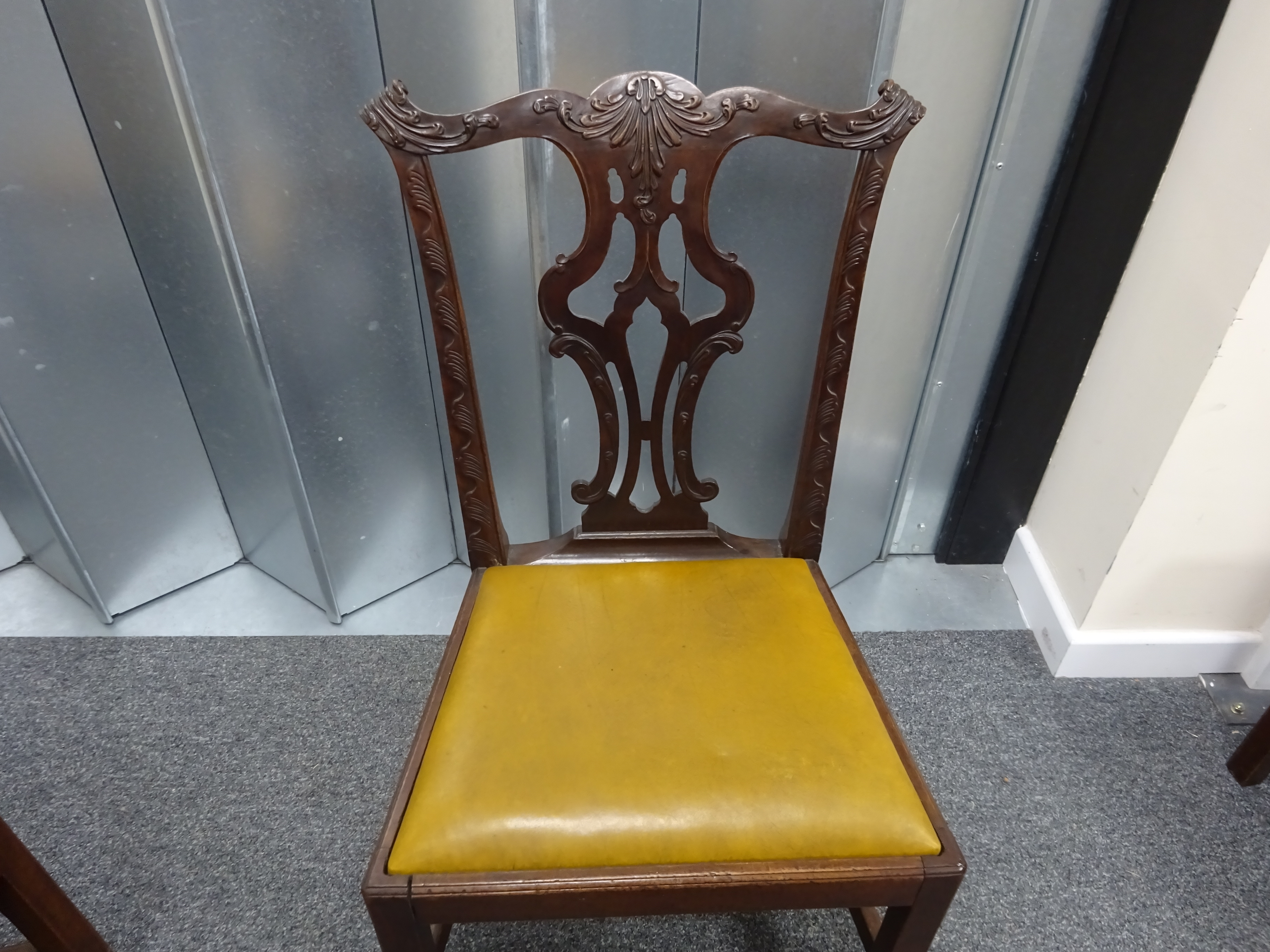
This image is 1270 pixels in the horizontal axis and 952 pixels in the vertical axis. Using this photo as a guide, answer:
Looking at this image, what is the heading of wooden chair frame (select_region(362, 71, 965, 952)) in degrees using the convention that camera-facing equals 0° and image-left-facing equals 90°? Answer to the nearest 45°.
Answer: approximately 0°

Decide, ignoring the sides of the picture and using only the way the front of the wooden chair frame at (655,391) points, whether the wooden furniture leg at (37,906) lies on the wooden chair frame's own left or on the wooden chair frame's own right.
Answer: on the wooden chair frame's own right

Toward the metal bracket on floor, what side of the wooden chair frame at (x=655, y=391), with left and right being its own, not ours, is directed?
left

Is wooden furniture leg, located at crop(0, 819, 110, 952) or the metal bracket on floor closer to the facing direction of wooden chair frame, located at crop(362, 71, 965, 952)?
the wooden furniture leg

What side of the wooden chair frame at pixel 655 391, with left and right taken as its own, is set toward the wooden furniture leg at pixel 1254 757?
left

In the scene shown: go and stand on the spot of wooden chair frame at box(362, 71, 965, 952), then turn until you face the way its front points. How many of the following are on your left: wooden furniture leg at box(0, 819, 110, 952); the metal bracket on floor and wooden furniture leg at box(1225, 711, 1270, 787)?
2
